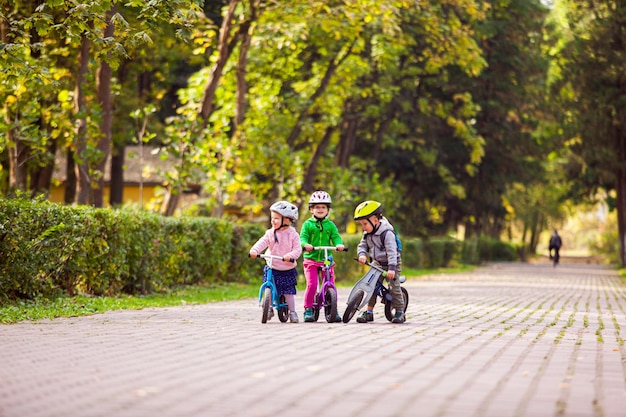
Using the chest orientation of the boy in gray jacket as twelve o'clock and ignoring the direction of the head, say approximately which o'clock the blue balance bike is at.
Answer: The blue balance bike is roughly at 1 o'clock from the boy in gray jacket.

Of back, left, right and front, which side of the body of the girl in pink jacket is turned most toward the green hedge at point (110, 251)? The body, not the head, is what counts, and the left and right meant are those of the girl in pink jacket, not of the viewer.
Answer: right

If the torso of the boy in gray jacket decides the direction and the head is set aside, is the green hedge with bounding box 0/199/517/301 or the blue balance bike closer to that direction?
the blue balance bike

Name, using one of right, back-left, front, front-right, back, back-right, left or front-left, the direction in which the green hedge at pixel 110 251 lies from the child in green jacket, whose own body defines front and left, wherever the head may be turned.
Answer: back-right
